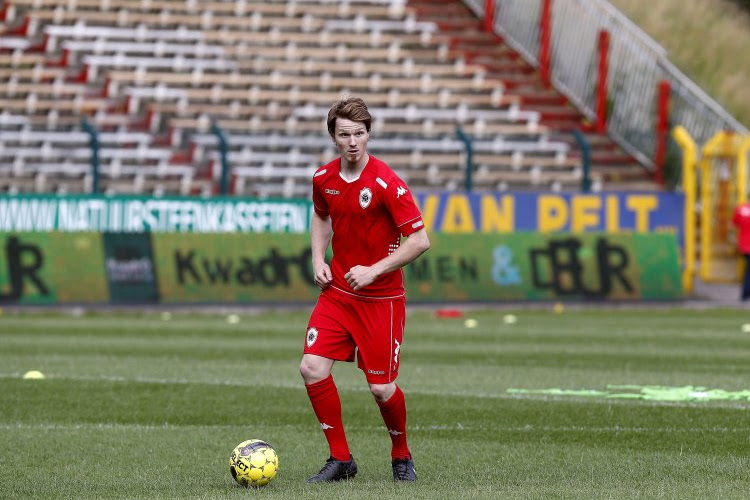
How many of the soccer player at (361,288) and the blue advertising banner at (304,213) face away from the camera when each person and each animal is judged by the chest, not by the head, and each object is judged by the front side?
0

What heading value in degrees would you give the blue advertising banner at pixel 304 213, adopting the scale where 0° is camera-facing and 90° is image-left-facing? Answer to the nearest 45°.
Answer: approximately 0°

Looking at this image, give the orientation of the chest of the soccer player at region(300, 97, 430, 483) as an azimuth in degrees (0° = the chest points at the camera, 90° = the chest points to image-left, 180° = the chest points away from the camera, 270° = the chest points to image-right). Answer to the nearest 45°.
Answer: approximately 45°

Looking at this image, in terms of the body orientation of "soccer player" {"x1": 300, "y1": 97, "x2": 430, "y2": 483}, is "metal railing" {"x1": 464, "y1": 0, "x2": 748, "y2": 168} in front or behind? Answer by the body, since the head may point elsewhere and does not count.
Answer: behind

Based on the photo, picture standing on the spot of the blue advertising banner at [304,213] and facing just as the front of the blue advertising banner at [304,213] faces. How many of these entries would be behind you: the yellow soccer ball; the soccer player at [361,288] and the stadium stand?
1

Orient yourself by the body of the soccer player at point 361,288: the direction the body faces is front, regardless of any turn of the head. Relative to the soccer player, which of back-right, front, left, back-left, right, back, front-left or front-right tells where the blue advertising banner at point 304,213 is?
back-right

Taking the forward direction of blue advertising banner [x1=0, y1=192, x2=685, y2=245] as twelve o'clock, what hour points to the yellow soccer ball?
The yellow soccer ball is roughly at 12 o'clock from the blue advertising banner.

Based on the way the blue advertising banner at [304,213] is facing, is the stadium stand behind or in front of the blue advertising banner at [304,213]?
behind

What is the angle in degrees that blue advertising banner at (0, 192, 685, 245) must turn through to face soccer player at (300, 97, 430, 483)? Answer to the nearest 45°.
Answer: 0° — it already faces them

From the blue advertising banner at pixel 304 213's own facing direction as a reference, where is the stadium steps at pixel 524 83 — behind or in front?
behind
